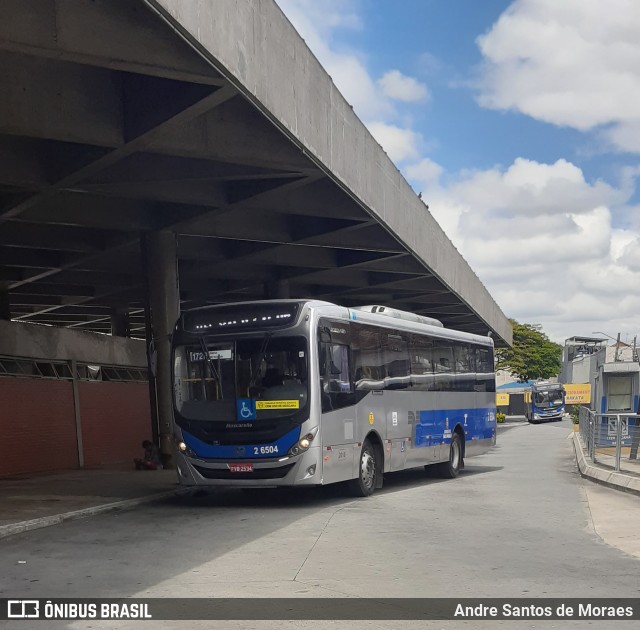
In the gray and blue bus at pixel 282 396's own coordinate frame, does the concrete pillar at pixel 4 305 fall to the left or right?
on its right

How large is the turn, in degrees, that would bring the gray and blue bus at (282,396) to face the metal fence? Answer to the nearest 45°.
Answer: approximately 180°

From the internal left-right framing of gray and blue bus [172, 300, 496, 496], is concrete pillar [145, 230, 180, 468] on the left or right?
on its right

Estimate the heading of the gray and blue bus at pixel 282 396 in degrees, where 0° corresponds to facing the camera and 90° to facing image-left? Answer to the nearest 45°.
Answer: approximately 45°

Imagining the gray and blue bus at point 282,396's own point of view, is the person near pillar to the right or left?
on its right

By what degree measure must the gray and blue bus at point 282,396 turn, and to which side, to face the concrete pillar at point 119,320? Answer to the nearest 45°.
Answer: approximately 135° to its right
